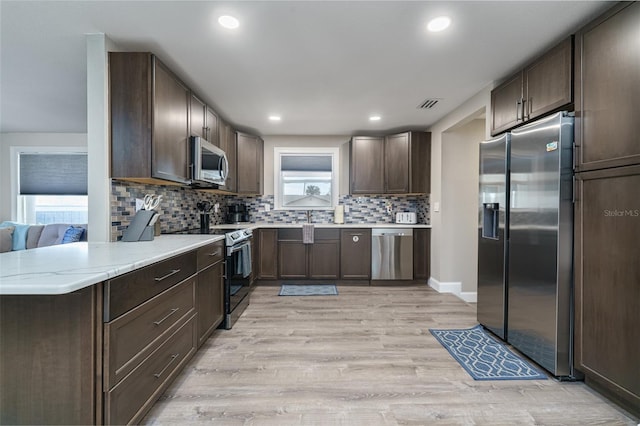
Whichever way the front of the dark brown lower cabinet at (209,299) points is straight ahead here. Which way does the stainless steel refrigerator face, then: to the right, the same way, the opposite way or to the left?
the opposite way

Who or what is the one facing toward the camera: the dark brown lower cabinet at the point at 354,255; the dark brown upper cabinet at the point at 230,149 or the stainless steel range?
the dark brown lower cabinet

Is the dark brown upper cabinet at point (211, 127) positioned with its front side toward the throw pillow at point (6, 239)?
no

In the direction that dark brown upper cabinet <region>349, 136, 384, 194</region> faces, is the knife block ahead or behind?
ahead

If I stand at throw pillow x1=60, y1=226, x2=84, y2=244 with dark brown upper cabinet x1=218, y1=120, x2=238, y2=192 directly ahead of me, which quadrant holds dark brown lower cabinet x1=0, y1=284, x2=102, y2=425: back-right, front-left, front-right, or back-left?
front-right

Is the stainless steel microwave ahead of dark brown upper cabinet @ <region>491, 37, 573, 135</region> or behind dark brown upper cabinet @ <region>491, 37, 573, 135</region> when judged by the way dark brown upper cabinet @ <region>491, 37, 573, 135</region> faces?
ahead

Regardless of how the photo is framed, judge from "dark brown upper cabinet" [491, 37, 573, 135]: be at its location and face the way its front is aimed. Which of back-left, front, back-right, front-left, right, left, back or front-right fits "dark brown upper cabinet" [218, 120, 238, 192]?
front-right

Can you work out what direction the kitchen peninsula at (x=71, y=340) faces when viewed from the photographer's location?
facing the viewer and to the right of the viewer

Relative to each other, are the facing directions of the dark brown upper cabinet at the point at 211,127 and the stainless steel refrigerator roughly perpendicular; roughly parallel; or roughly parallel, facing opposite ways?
roughly parallel, facing opposite ways

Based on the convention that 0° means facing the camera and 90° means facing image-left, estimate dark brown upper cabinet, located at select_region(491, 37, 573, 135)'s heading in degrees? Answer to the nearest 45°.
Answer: approximately 45°

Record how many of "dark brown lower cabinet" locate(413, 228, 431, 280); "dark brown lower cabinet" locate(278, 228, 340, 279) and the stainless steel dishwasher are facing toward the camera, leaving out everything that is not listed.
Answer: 3

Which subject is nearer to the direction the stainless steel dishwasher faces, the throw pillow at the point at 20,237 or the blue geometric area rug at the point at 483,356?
the blue geometric area rug

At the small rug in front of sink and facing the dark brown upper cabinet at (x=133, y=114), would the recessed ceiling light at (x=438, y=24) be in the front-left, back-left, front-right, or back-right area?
front-left

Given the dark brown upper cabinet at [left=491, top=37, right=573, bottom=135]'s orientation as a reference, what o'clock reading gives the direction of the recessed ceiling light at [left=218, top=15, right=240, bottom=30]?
The recessed ceiling light is roughly at 12 o'clock from the dark brown upper cabinet.

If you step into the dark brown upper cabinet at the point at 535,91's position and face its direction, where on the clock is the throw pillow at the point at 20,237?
The throw pillow is roughly at 1 o'clock from the dark brown upper cabinet.

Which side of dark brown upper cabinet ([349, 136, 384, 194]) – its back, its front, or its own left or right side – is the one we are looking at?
front

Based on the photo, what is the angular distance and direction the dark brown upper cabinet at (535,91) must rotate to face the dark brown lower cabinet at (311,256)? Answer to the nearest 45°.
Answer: approximately 45° to its right

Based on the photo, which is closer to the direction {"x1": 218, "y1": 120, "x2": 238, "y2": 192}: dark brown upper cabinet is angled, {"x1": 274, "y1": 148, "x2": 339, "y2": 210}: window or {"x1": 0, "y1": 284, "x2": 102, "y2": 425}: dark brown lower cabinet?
the window

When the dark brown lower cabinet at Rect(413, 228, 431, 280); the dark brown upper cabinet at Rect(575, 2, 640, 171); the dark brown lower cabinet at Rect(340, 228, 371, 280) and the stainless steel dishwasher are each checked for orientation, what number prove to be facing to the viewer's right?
0

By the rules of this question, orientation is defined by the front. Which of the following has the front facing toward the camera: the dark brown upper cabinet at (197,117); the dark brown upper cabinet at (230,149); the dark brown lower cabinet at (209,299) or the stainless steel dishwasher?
the stainless steel dishwasher

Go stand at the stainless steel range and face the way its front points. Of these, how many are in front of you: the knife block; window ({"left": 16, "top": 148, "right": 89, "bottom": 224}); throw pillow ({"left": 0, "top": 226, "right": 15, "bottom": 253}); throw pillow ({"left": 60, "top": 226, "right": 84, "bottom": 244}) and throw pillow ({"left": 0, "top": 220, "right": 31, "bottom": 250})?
0

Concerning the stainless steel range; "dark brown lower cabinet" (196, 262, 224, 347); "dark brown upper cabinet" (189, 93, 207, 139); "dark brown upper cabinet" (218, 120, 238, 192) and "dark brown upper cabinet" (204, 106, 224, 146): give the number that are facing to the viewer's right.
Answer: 5

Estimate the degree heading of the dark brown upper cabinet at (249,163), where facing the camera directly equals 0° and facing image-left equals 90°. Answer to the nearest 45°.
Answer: approximately 315°
